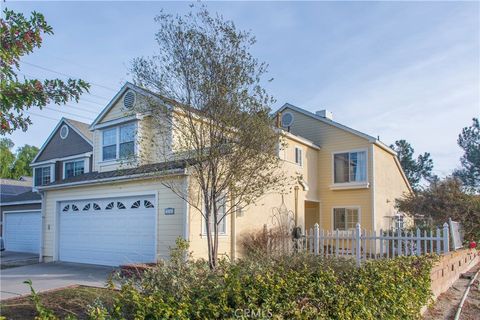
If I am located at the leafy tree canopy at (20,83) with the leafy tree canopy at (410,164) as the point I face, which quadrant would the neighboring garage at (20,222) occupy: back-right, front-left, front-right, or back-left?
front-left

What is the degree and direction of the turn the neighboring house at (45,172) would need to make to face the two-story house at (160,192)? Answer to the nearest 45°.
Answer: approximately 45° to its left

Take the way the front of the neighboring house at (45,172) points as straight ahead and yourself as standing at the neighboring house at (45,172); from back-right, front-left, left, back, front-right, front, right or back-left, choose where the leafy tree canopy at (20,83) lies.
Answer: front-left

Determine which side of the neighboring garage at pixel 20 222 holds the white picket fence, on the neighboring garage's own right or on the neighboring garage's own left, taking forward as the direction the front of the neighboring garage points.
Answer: on the neighboring garage's own left

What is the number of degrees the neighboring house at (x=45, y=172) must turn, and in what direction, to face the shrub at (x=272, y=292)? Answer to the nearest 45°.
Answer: approximately 45° to its left

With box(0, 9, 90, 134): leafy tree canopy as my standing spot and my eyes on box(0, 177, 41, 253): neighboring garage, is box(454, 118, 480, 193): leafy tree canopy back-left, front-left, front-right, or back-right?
front-right

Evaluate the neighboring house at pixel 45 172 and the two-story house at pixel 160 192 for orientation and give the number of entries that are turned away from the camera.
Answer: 0

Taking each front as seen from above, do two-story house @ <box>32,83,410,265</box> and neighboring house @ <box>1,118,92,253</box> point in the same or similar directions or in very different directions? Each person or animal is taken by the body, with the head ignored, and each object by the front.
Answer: same or similar directions

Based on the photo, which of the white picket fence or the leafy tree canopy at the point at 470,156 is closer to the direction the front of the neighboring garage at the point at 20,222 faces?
the white picket fence

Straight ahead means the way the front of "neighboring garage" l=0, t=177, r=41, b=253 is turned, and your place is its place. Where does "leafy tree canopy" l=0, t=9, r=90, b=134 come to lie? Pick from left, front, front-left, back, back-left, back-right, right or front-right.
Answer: front-left

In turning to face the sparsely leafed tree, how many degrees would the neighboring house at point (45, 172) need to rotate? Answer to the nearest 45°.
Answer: approximately 45° to its left

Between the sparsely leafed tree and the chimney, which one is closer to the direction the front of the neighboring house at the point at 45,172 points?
the sparsely leafed tree

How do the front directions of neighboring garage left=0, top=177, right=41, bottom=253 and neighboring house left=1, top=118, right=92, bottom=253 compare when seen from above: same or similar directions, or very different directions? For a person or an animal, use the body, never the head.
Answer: same or similar directions

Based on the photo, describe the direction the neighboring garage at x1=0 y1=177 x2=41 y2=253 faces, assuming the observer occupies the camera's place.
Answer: facing the viewer and to the left of the viewer
